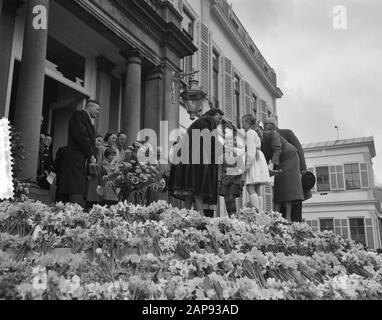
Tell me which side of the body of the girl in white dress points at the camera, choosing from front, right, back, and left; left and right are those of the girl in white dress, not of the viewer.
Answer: left

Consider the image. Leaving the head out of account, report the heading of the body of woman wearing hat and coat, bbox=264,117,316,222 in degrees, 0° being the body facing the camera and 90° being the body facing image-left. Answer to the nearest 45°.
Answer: approximately 90°

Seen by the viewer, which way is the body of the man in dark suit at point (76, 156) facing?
to the viewer's right

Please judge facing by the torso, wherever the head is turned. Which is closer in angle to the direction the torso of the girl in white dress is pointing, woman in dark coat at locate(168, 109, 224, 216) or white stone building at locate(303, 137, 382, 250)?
the woman in dark coat

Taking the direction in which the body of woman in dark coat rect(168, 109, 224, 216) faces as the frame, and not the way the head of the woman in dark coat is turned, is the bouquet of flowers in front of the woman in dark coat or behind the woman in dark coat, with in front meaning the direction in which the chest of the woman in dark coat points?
behind

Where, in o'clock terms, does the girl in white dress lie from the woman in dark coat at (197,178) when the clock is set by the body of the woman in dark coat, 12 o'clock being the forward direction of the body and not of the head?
The girl in white dress is roughly at 11 o'clock from the woman in dark coat.

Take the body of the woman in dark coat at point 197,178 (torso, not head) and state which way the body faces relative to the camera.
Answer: to the viewer's right

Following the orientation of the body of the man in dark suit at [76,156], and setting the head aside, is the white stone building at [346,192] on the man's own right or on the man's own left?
on the man's own left

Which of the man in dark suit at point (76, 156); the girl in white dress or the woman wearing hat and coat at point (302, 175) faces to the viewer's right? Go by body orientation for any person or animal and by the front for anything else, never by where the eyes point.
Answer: the man in dark suit

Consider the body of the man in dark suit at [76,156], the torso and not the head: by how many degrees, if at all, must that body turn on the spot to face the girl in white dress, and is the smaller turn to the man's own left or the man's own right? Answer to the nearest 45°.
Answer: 0° — they already face them

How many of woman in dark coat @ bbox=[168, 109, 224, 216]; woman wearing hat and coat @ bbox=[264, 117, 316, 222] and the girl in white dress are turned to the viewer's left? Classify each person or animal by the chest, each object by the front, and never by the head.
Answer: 2

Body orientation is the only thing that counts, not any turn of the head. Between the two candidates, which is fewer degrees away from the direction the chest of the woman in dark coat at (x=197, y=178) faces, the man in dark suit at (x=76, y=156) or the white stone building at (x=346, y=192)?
the white stone building

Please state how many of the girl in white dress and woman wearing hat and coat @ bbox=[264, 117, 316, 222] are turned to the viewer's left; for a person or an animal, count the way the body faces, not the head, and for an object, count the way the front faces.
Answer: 2
